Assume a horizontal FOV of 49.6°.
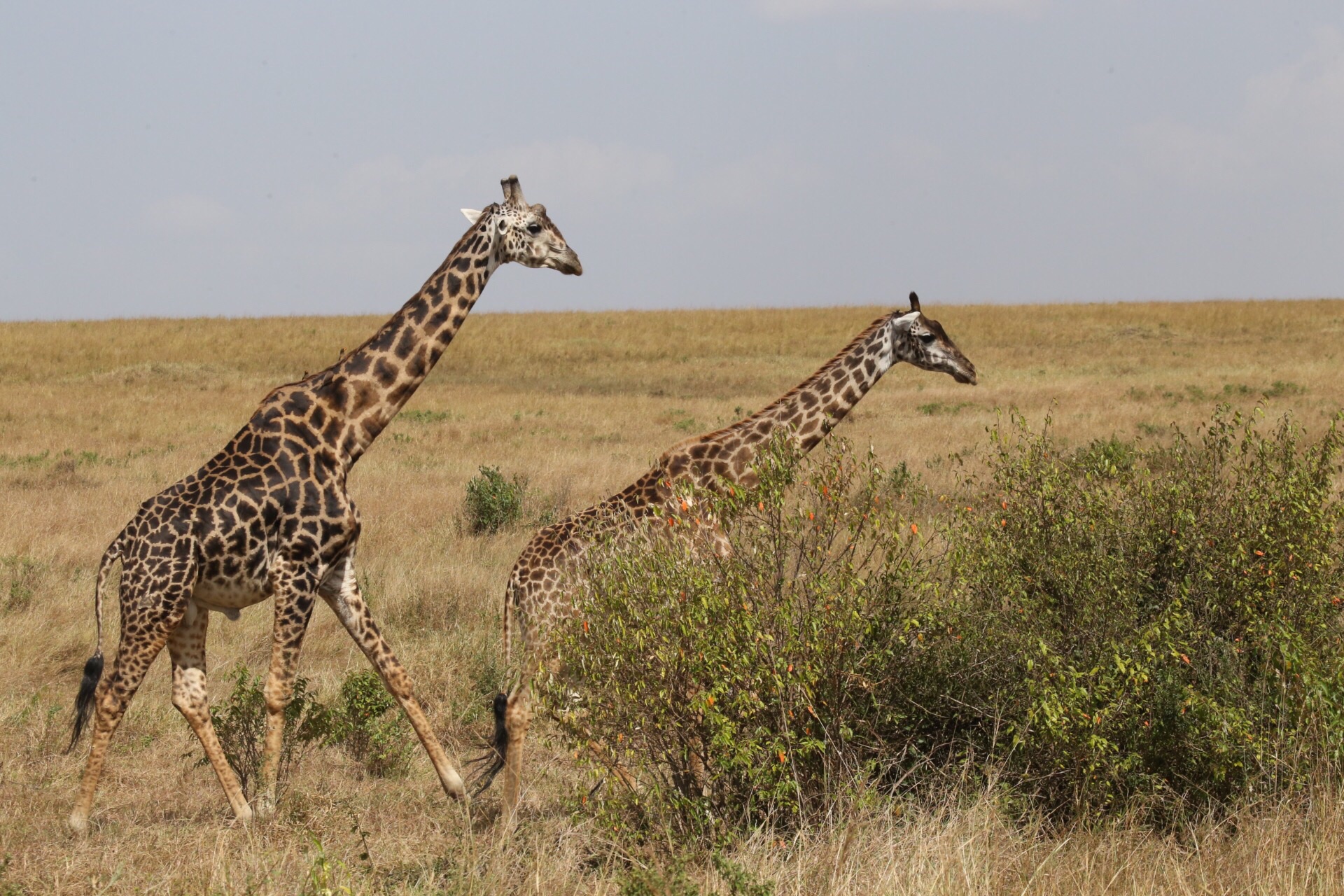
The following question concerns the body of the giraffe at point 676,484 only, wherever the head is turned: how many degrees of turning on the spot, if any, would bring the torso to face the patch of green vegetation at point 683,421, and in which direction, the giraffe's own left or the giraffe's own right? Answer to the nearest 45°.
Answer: approximately 90° to the giraffe's own left

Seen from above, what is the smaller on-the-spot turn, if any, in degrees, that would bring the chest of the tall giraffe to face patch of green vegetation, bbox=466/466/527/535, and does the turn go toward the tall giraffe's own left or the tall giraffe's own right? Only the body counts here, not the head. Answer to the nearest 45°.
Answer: approximately 90° to the tall giraffe's own left

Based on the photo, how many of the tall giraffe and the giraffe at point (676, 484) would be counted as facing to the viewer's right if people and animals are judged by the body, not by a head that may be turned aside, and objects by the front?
2

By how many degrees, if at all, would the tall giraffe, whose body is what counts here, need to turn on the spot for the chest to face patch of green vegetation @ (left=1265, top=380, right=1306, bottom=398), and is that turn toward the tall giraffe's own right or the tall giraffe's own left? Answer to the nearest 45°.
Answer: approximately 45° to the tall giraffe's own left

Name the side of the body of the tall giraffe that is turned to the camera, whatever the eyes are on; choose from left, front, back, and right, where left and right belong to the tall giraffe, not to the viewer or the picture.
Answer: right

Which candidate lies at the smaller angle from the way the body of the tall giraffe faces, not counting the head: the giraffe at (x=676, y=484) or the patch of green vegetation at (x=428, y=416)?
the giraffe

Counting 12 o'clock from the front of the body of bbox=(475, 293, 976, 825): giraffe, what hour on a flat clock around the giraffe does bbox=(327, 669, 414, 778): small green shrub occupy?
The small green shrub is roughly at 6 o'clock from the giraffe.

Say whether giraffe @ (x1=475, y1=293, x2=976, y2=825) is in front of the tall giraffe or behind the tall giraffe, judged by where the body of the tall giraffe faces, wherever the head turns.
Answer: in front

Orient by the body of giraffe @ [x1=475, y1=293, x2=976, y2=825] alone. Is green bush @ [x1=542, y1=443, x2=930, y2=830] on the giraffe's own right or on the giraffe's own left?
on the giraffe's own right

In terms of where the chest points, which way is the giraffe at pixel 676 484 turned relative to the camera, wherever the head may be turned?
to the viewer's right

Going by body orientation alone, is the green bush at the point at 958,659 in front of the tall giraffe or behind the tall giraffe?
in front

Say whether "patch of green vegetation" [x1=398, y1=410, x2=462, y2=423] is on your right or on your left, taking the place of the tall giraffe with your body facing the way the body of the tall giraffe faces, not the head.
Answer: on your left
